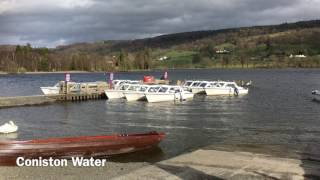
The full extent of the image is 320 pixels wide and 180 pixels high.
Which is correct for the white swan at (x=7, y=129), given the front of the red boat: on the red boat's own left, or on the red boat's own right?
on the red boat's own left

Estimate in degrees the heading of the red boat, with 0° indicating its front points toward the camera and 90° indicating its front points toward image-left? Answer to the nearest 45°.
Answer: approximately 270°
